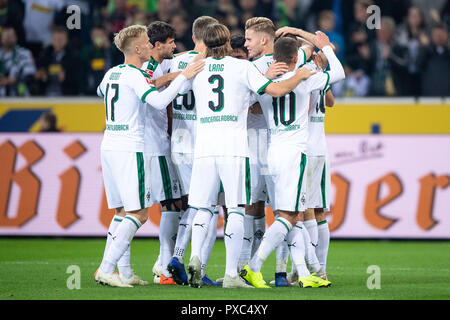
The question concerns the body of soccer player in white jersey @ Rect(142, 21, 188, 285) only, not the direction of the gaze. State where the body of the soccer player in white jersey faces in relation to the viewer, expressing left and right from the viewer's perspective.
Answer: facing to the right of the viewer

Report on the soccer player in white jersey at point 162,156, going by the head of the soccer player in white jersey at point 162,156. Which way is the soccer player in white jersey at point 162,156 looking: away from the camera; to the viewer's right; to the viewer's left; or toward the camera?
to the viewer's right

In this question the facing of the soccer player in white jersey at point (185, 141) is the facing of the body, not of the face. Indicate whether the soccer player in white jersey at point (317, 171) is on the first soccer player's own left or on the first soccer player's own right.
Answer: on the first soccer player's own right

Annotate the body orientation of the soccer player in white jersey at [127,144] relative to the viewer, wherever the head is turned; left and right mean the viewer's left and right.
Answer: facing away from the viewer and to the right of the viewer

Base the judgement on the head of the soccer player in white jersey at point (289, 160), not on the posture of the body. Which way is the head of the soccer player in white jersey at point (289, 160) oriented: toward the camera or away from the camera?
away from the camera

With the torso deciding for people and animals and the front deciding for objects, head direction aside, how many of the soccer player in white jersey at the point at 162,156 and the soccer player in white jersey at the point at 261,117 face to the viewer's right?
1

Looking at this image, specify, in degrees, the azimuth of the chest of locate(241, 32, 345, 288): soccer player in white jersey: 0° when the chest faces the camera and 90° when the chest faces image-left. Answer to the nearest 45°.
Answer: approximately 225°

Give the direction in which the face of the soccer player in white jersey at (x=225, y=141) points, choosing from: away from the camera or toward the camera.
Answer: away from the camera
